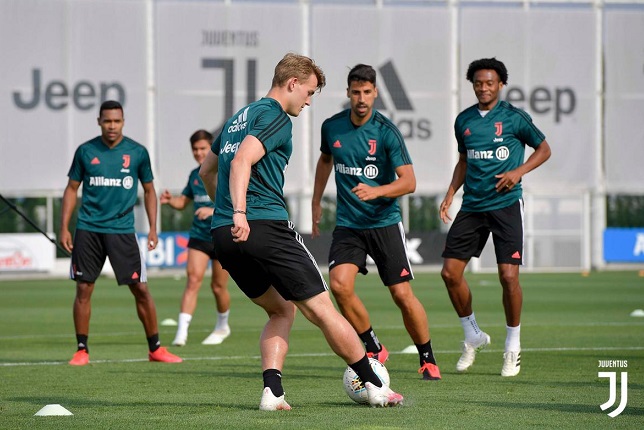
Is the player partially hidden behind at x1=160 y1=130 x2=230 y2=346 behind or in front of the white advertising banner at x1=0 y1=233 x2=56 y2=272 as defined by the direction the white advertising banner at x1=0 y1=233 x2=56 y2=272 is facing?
in front

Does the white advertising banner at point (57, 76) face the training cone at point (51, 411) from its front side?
yes

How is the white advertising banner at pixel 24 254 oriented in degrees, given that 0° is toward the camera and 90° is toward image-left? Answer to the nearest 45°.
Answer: approximately 0°

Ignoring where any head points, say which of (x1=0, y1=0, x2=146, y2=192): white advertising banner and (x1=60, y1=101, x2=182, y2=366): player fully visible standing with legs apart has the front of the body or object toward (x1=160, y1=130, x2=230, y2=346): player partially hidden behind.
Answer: the white advertising banner

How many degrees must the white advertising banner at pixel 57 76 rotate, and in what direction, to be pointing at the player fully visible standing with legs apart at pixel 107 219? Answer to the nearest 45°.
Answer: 0° — it already faces them

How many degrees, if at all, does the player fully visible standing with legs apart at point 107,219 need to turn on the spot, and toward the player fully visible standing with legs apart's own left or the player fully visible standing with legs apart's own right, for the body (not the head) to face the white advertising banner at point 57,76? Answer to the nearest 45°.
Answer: approximately 180°

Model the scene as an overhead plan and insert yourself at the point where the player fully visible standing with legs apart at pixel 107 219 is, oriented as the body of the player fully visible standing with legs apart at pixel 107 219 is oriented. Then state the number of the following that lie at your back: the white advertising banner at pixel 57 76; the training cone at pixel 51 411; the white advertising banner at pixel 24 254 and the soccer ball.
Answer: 2

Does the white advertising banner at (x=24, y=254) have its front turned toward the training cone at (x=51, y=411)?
yes
